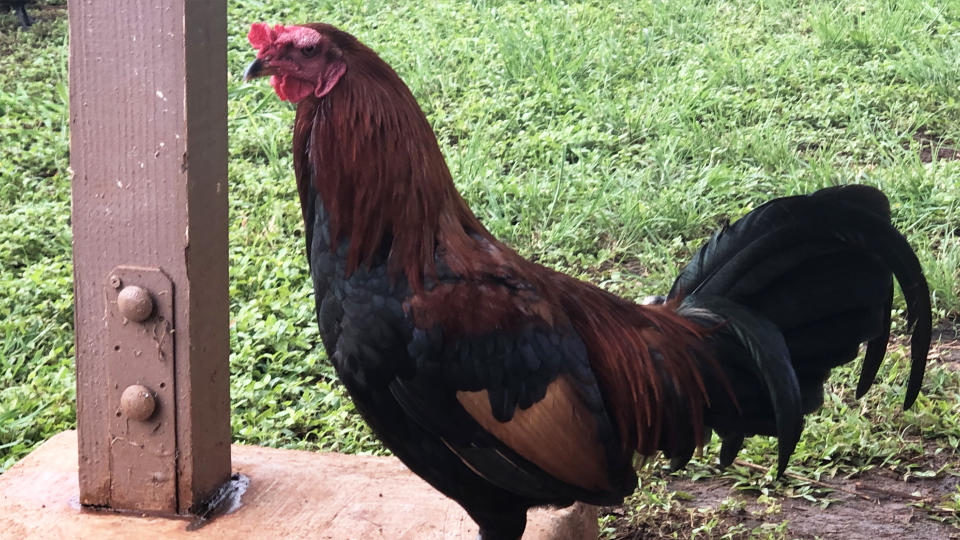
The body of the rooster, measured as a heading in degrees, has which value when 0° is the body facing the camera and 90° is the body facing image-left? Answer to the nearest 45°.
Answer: approximately 90°

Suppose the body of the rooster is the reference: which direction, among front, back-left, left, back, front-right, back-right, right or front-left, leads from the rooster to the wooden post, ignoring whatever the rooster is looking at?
front
